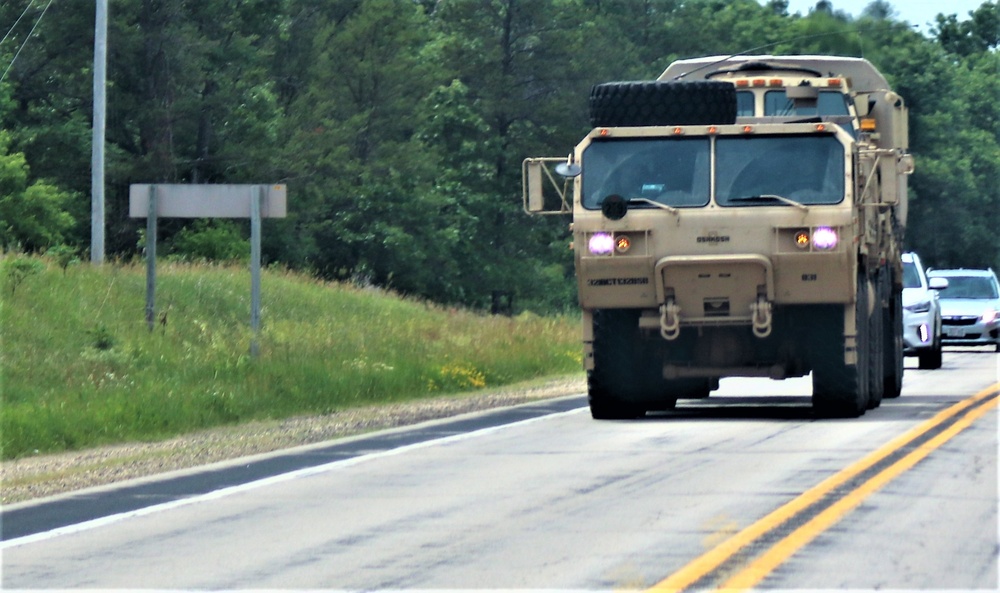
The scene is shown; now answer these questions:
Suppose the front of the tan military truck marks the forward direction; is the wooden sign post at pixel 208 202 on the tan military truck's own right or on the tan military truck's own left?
on the tan military truck's own right

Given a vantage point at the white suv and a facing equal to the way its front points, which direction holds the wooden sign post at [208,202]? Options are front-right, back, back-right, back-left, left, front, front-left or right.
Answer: front-right

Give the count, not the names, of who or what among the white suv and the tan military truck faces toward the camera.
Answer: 2

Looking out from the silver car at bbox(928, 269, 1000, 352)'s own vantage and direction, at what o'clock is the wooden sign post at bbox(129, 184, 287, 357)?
The wooden sign post is roughly at 1 o'clock from the silver car.

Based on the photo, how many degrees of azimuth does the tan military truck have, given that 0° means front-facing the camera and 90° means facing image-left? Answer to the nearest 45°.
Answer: approximately 0°

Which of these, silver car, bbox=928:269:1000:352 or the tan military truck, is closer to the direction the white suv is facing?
the tan military truck

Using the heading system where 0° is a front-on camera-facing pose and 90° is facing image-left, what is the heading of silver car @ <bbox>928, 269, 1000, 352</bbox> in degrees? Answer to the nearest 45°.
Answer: approximately 0°

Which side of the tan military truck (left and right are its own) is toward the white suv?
back
